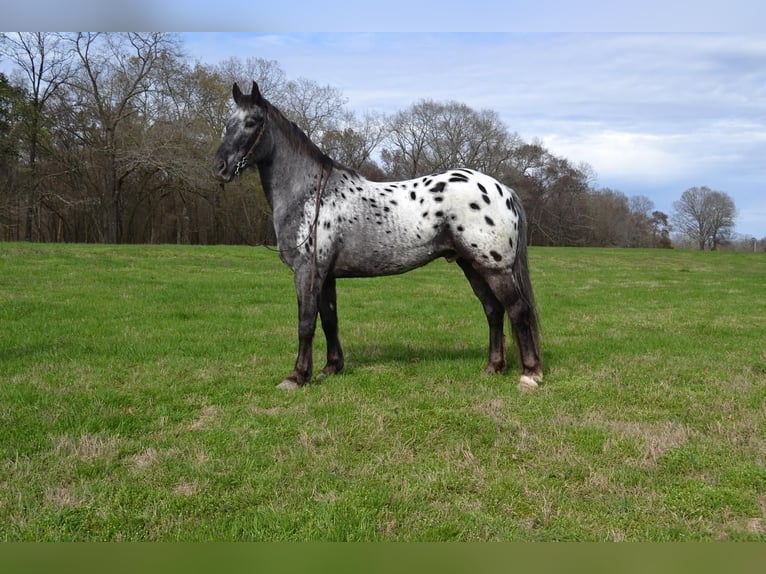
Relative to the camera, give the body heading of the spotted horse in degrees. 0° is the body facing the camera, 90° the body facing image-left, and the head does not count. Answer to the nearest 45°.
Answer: approximately 90°

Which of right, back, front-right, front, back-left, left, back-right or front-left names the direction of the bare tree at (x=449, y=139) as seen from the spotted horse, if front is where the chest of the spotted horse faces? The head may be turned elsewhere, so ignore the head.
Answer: right

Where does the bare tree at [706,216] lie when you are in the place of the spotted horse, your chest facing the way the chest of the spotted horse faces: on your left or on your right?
on your right
